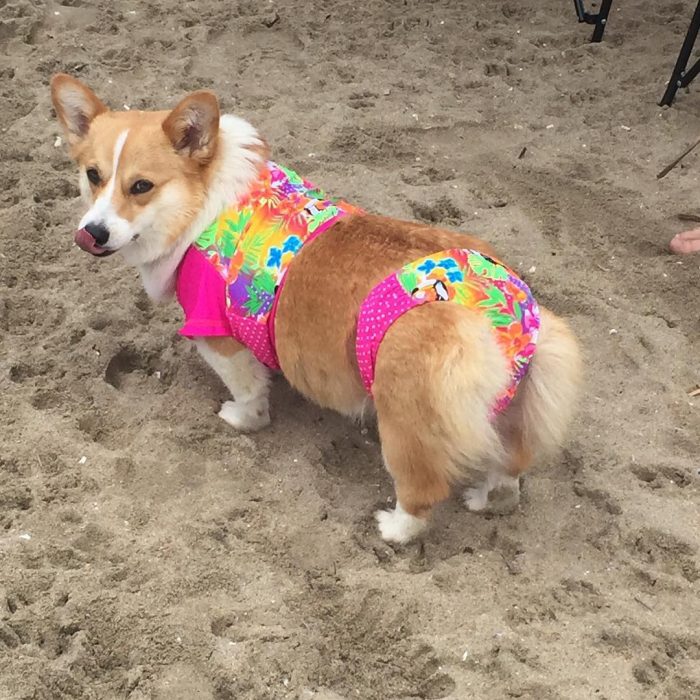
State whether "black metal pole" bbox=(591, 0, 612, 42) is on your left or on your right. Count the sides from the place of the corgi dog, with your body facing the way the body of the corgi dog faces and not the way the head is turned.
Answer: on your right

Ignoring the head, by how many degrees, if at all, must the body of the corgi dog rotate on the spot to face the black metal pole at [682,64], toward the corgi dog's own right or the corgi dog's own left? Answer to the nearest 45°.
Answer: approximately 90° to the corgi dog's own right

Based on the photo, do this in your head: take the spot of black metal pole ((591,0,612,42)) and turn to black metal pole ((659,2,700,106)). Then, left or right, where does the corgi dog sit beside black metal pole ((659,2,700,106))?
right

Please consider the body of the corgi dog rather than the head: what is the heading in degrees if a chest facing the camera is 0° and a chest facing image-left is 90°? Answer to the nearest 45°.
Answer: approximately 135°
